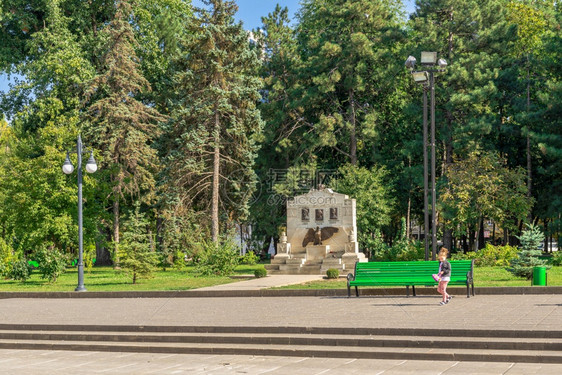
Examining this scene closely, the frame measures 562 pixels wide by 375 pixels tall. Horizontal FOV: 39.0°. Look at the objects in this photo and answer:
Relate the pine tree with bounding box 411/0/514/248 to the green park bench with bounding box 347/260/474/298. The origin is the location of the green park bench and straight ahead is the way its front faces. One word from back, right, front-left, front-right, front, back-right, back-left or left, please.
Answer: back

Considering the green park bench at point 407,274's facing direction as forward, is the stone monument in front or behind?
behind

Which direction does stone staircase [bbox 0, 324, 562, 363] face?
toward the camera

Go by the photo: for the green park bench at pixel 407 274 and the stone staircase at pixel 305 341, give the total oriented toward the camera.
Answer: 2

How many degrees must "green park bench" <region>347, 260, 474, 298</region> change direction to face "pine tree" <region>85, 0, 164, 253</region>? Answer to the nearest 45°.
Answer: approximately 135° to its right

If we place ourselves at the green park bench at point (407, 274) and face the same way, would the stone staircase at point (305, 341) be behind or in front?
in front

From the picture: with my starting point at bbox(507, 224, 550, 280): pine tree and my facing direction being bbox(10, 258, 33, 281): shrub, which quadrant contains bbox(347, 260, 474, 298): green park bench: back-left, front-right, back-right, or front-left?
front-left

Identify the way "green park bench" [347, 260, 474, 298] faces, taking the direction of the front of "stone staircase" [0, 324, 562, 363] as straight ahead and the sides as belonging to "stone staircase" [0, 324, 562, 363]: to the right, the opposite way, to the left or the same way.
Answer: the same way

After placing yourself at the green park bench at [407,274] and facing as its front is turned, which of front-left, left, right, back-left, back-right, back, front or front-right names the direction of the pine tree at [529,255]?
back-left

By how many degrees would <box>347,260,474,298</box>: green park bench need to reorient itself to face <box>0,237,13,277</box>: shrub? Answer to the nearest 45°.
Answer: approximately 135° to its right

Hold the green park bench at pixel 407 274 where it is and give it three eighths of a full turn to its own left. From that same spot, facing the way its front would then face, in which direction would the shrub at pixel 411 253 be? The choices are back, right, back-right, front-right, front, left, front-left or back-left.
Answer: front-left

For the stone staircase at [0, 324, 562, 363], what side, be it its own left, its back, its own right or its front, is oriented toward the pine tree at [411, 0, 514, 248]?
back

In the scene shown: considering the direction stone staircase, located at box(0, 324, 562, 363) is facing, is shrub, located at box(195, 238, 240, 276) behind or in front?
behind
